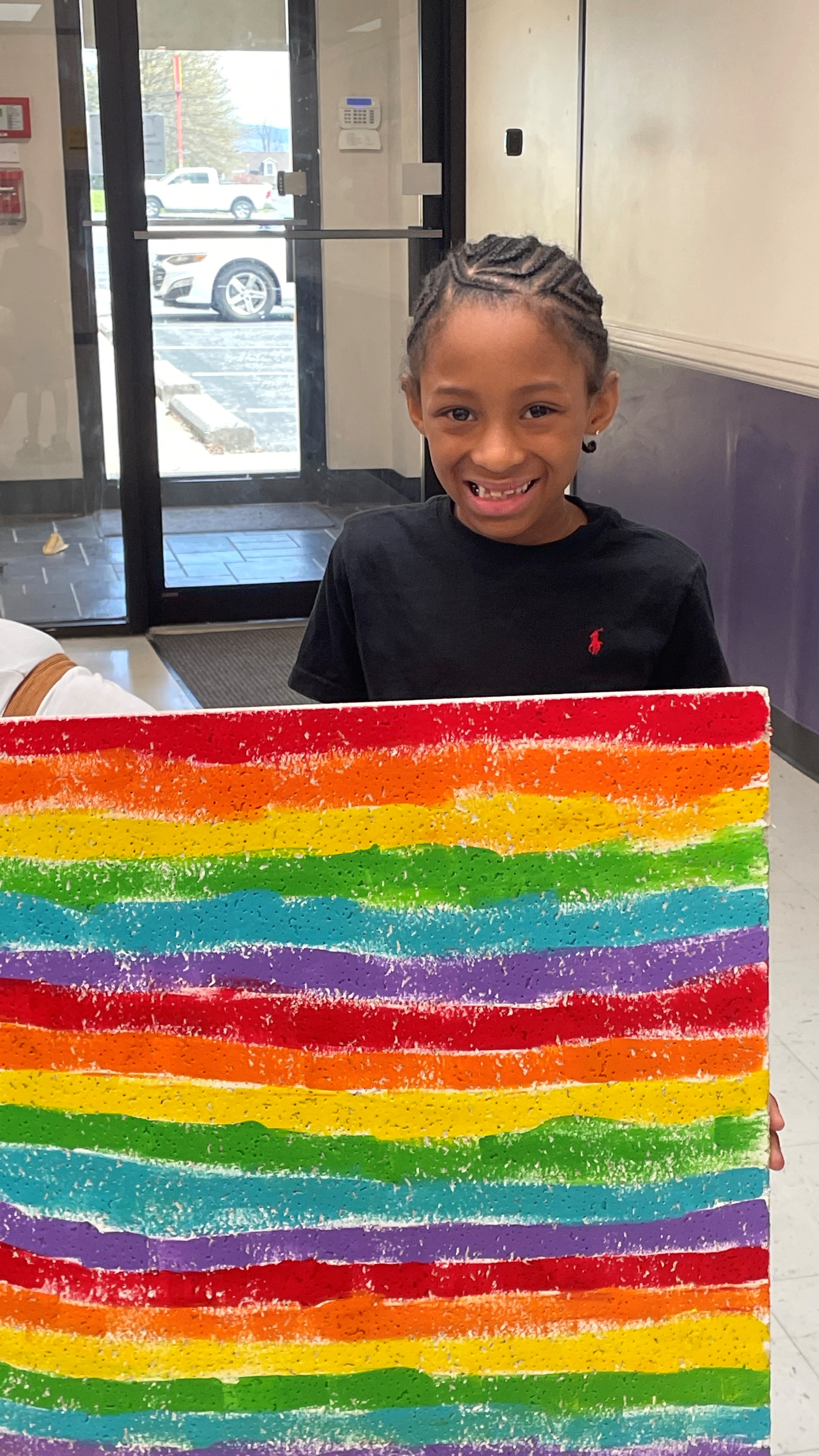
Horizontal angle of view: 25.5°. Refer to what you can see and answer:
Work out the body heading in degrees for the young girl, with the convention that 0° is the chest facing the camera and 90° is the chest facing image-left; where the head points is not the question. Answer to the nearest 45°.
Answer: approximately 0°

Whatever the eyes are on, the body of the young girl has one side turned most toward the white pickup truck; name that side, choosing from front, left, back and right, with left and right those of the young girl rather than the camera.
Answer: back

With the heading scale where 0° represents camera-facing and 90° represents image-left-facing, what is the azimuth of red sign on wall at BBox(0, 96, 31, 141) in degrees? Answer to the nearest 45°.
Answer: approximately 0°

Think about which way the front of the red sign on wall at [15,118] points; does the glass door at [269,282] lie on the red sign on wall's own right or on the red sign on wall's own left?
on the red sign on wall's own left

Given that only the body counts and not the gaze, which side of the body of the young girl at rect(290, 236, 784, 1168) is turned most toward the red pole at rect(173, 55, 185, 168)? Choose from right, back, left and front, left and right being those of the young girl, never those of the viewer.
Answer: back

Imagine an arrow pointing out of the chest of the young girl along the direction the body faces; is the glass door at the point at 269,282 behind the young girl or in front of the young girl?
behind

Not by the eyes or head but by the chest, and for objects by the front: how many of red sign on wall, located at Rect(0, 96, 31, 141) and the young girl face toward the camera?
2

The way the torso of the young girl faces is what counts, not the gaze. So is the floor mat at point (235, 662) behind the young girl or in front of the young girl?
behind

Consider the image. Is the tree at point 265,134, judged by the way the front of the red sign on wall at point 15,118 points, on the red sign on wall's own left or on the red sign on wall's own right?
on the red sign on wall's own left
